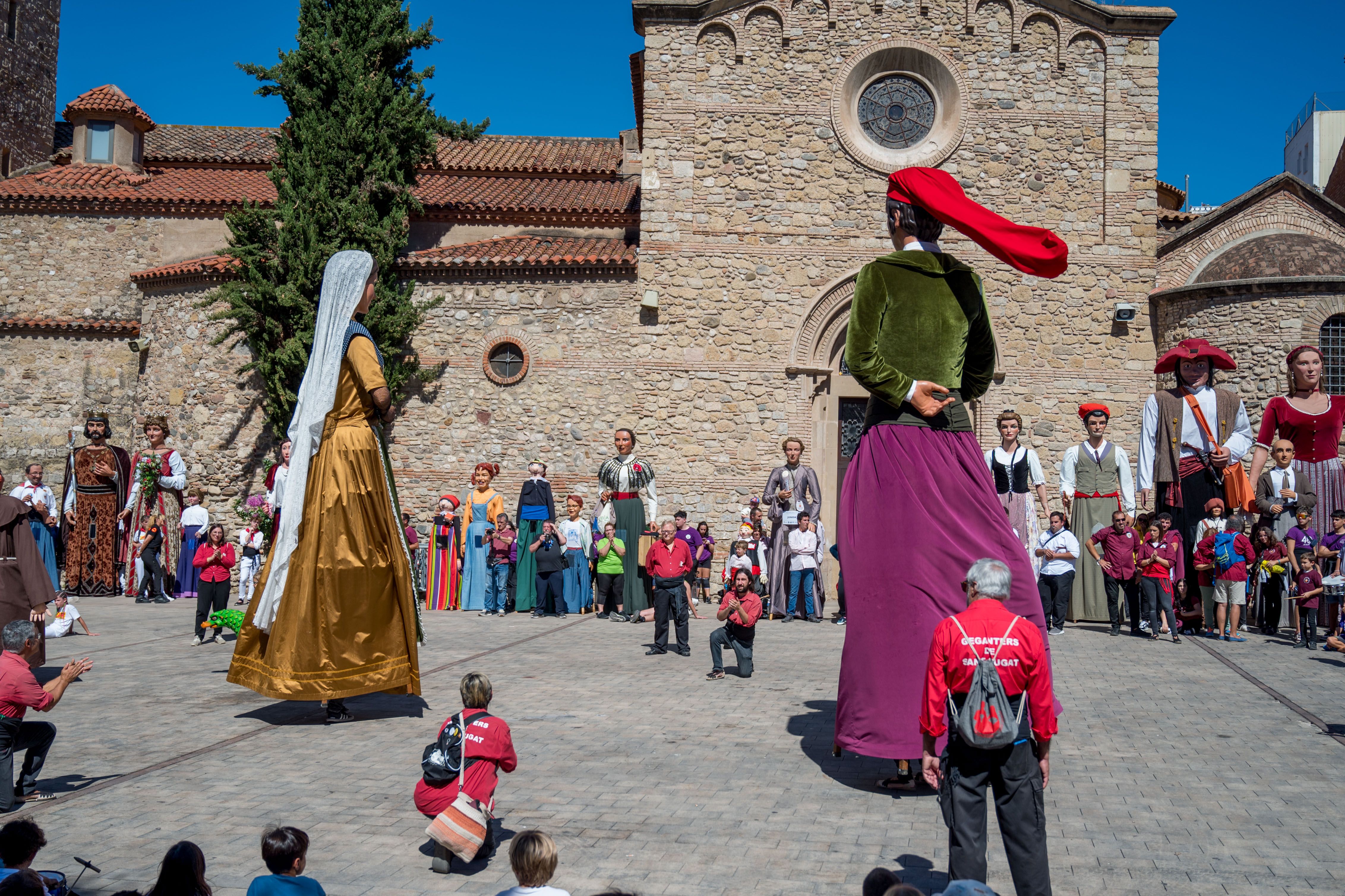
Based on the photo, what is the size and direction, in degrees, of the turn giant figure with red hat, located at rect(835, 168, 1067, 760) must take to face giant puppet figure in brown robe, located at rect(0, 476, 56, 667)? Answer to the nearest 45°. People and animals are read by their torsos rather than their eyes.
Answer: approximately 90° to its left

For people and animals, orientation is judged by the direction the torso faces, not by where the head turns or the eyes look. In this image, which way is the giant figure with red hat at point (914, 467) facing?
away from the camera

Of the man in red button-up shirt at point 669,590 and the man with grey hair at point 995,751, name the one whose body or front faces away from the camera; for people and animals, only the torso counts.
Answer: the man with grey hair

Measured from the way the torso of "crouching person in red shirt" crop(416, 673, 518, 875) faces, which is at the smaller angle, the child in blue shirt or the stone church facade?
the stone church facade

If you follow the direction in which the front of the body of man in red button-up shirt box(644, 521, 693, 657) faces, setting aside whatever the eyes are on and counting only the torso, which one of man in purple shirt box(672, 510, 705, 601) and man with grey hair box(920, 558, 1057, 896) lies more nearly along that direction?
the man with grey hair

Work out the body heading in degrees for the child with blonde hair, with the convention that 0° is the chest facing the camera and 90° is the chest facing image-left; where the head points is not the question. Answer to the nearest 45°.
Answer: approximately 180°

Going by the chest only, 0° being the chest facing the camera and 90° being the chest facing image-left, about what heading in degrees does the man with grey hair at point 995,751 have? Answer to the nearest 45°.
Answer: approximately 180°

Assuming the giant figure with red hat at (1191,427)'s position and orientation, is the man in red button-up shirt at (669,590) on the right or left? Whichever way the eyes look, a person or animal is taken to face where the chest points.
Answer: on its right

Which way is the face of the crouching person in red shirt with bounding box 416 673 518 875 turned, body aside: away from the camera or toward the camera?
away from the camera

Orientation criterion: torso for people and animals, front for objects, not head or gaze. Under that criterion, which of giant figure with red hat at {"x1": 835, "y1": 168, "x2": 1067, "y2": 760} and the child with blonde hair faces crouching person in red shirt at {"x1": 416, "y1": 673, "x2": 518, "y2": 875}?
the child with blonde hair

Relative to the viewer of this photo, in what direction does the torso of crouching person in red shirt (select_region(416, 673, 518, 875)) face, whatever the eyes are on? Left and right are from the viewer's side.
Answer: facing away from the viewer

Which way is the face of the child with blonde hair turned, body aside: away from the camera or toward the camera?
away from the camera

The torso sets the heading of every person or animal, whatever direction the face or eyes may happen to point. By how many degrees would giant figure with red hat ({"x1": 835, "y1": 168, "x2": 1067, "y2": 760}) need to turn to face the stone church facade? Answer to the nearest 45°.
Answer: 0° — it already faces it

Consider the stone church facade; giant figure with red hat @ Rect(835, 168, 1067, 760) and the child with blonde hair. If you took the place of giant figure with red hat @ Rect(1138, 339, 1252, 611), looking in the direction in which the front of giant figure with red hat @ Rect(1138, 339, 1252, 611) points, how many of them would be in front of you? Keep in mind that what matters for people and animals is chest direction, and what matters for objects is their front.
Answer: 2
